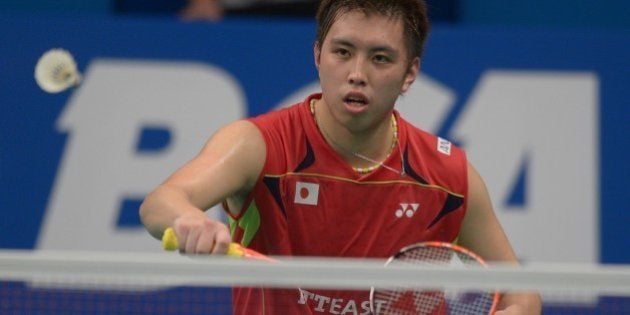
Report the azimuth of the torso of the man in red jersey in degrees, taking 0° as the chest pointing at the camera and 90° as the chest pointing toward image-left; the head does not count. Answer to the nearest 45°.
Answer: approximately 0°

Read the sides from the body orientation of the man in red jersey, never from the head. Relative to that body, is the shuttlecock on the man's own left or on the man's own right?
on the man's own right

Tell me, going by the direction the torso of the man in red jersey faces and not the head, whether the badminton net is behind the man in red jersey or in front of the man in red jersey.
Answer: in front

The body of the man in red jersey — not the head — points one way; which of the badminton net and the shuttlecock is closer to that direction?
the badminton net
